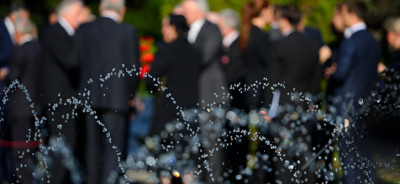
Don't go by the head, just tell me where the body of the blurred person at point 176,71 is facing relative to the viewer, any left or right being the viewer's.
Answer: facing away from the viewer and to the left of the viewer

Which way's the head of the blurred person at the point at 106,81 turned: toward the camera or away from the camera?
away from the camera

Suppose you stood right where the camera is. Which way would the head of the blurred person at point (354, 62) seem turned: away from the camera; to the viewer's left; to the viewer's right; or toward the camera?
to the viewer's left

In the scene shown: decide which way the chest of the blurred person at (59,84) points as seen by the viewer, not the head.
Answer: to the viewer's right

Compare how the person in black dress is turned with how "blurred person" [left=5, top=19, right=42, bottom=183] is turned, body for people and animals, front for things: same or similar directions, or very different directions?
very different directions

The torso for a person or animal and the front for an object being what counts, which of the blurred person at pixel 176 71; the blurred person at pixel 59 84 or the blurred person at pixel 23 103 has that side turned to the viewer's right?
the blurred person at pixel 59 84
